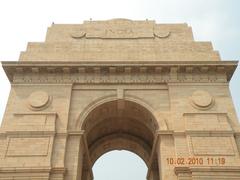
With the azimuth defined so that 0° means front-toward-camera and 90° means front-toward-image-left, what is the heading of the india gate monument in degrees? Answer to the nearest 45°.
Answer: approximately 0°
